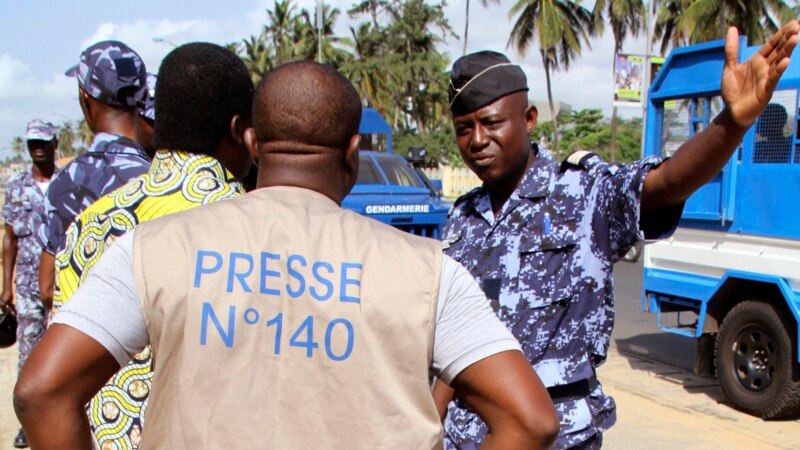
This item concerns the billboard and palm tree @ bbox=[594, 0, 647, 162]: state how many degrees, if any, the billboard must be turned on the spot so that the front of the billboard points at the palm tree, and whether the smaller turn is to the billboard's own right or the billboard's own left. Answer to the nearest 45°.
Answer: approximately 180°

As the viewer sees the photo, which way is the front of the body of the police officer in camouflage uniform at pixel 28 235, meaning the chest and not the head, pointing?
toward the camera

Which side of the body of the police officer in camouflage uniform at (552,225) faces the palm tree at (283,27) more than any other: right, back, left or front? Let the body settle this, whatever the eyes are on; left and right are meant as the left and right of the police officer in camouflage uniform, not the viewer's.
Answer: right

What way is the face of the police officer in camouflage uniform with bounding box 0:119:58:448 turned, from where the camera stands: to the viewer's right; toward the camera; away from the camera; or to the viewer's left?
toward the camera

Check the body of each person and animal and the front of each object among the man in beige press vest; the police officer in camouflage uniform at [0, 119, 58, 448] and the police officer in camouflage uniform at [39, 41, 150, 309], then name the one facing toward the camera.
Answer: the police officer in camouflage uniform at [0, 119, 58, 448]

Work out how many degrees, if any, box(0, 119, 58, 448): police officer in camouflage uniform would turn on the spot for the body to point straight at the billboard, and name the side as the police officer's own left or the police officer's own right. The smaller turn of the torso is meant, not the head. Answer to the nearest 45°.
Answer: approximately 135° to the police officer's own left

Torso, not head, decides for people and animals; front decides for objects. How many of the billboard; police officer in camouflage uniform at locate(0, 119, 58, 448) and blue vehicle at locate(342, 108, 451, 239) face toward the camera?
3

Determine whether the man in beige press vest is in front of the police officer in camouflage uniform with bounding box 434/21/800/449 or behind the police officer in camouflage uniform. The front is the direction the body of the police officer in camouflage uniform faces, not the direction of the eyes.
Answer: in front

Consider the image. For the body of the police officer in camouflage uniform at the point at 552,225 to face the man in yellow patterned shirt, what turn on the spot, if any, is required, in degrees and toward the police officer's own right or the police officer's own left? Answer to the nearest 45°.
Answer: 0° — they already face them

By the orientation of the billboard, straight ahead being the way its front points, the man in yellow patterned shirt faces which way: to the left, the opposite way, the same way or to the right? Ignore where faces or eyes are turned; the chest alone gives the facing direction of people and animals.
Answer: the opposite way

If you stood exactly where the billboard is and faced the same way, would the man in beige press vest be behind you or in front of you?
in front

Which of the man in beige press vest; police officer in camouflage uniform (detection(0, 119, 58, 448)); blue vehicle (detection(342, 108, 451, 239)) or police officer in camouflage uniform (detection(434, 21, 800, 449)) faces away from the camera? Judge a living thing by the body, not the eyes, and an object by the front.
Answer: the man in beige press vest

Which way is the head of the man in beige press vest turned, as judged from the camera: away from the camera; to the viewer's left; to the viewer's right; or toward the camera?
away from the camera

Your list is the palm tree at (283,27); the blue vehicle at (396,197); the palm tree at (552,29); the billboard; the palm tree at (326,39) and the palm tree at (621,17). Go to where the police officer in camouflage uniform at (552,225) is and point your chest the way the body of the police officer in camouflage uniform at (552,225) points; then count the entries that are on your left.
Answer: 0

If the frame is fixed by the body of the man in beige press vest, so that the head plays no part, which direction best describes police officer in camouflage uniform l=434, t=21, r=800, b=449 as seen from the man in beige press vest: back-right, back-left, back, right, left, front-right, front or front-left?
front-right

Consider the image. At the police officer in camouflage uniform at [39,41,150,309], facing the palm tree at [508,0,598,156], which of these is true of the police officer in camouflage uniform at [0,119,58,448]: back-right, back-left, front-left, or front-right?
front-left

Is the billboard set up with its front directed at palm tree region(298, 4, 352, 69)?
no

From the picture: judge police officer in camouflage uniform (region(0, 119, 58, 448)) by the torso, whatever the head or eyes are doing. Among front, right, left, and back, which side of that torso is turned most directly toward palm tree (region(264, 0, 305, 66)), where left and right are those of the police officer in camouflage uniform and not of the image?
back

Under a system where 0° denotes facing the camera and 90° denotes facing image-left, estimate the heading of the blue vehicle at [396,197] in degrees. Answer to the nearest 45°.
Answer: approximately 0°

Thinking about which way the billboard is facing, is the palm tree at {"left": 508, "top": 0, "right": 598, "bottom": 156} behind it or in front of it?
behind

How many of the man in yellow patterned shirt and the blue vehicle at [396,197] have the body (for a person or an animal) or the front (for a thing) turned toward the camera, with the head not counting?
1
